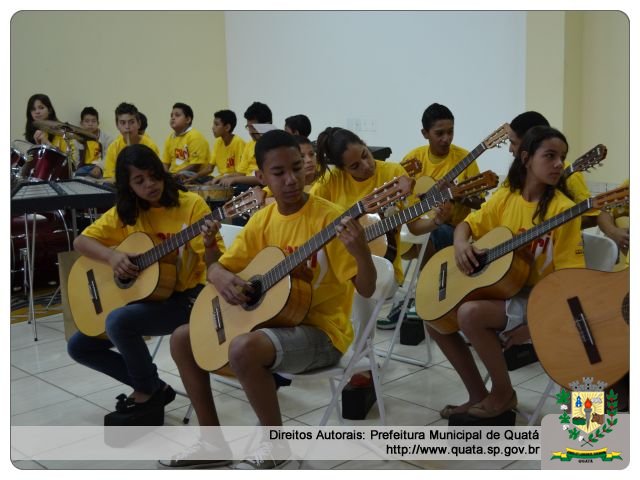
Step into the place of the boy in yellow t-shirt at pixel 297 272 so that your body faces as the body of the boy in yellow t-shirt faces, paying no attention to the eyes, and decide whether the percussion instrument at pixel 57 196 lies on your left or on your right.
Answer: on your right

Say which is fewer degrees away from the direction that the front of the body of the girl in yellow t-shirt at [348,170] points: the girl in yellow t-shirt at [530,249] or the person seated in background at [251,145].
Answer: the girl in yellow t-shirt

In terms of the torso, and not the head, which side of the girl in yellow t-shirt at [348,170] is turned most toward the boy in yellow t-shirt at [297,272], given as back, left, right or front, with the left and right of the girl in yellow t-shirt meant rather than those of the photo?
front

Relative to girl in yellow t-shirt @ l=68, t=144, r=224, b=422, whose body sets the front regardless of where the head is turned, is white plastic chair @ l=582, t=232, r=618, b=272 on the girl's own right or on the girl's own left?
on the girl's own left

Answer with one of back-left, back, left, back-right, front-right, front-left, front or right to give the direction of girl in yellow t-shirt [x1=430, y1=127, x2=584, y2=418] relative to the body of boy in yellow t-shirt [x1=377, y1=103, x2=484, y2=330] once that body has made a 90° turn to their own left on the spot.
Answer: right

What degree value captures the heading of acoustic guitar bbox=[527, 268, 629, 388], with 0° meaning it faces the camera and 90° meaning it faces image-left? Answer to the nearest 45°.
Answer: approximately 0°

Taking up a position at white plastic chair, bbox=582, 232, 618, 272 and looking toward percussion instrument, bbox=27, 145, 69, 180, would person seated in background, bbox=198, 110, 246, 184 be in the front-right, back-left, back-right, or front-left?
front-right

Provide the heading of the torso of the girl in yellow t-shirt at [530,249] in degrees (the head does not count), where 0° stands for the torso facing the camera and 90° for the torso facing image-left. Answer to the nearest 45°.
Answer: approximately 45°

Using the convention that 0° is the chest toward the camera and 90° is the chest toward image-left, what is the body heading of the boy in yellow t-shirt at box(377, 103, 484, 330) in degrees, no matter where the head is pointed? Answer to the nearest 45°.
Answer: approximately 0°

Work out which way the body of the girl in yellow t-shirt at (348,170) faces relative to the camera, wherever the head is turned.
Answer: toward the camera

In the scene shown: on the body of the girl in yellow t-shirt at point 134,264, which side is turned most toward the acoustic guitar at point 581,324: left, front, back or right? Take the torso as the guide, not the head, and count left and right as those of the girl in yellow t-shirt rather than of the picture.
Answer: left

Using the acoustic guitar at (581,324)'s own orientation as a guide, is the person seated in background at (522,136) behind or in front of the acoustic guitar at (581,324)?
behind

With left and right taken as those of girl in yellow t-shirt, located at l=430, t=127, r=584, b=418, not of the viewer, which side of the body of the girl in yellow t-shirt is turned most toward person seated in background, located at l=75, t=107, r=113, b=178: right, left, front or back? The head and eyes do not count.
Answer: right

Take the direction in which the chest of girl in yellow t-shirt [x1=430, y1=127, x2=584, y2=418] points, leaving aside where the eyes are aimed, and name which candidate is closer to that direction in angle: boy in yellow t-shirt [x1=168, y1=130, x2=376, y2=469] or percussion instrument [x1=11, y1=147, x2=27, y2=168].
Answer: the boy in yellow t-shirt
